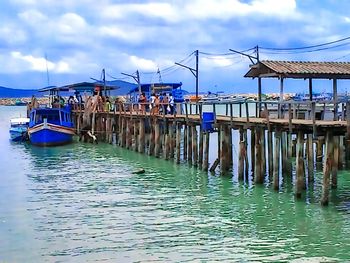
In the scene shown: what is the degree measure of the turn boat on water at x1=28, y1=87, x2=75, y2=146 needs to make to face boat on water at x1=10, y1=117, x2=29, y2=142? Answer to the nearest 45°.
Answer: approximately 135° to its right

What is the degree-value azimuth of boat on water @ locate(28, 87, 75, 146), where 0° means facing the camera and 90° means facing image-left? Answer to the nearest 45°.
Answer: approximately 0°
